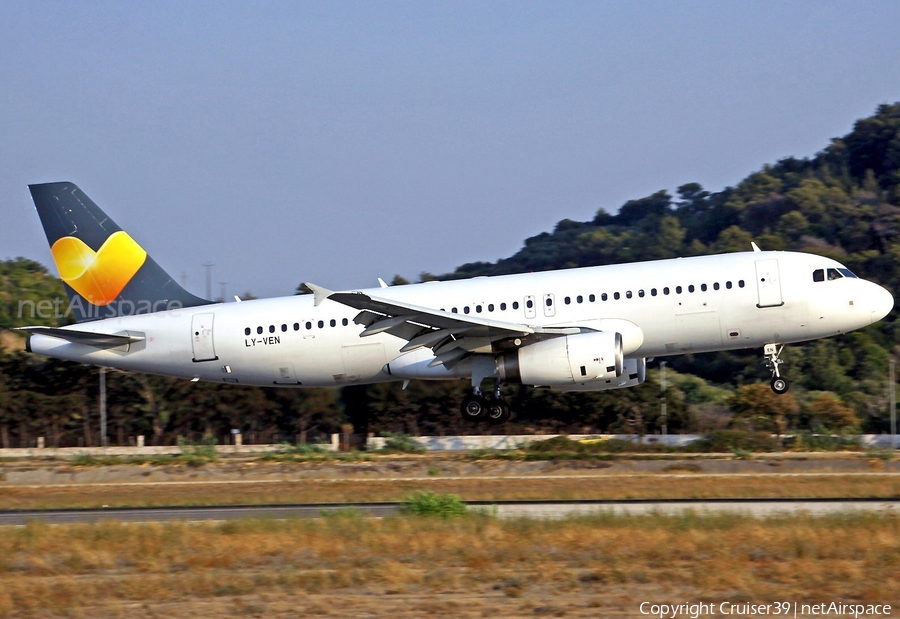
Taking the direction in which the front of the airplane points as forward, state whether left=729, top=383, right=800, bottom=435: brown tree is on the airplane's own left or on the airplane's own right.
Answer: on the airplane's own left

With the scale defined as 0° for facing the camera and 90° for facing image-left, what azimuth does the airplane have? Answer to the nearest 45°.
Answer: approximately 270°
